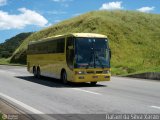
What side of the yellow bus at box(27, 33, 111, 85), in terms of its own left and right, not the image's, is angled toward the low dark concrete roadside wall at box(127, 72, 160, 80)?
left

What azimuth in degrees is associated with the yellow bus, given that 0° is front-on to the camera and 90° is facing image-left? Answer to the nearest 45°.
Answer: approximately 315°
